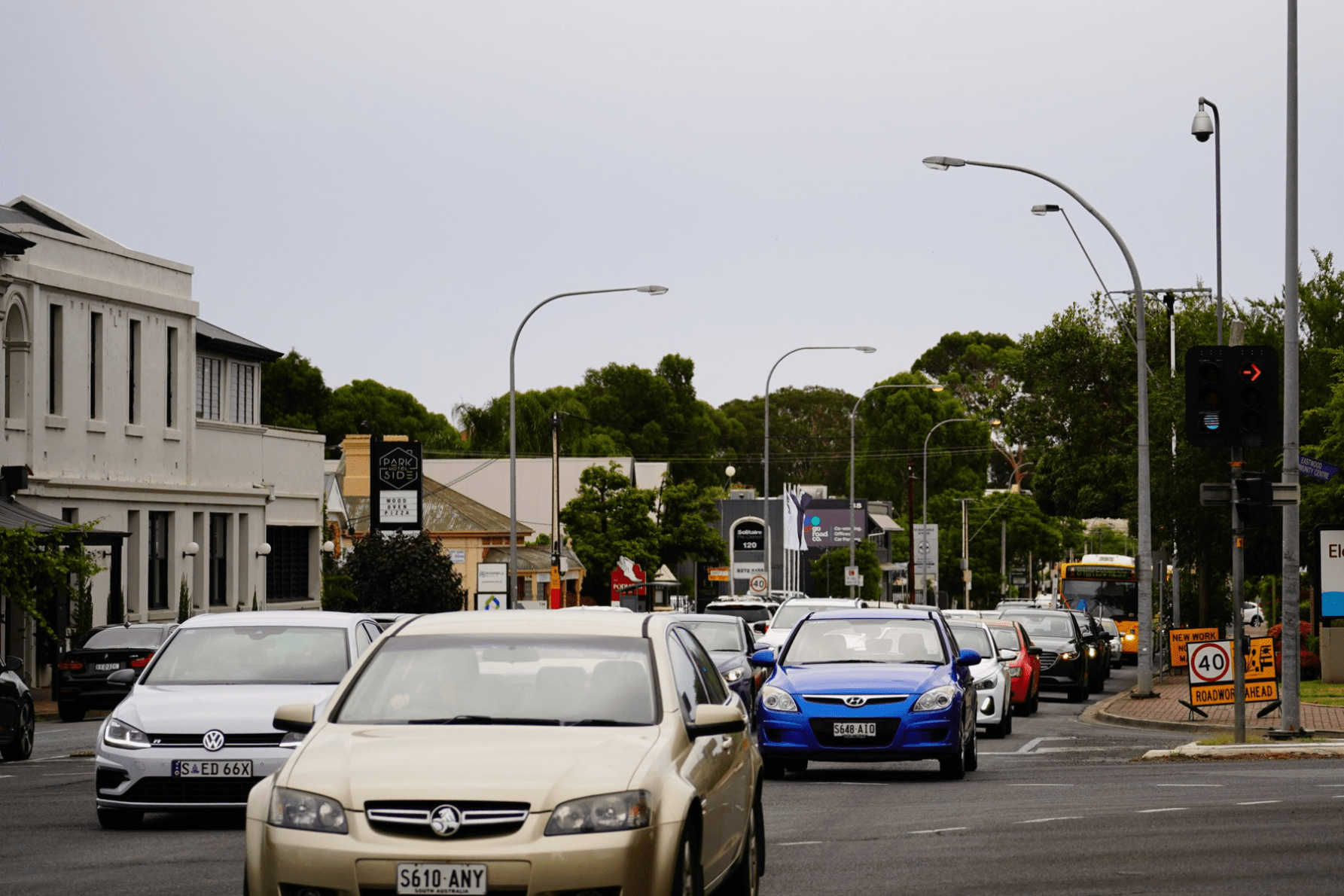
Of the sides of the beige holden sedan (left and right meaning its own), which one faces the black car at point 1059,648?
back

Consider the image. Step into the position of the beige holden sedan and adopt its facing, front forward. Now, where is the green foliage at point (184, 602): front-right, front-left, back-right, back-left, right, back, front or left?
back

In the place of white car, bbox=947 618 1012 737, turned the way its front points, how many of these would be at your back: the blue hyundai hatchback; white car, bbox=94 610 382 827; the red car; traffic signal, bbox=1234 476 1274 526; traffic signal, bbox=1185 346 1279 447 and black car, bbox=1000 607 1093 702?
2

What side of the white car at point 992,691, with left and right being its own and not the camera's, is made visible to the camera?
front

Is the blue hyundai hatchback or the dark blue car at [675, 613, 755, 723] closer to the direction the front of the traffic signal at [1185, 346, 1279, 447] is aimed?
the blue hyundai hatchback

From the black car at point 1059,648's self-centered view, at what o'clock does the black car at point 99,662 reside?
the black car at point 99,662 is roughly at 2 o'clock from the black car at point 1059,648.

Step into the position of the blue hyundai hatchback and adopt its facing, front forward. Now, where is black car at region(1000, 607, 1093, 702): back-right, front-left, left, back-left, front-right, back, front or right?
back

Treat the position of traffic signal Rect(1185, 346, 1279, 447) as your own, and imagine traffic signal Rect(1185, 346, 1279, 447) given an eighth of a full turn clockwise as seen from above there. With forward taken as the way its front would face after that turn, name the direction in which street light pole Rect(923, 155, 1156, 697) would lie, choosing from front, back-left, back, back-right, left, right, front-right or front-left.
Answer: back-right

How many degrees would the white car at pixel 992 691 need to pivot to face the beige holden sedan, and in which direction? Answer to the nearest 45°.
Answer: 0° — it already faces it

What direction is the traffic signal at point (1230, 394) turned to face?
toward the camera

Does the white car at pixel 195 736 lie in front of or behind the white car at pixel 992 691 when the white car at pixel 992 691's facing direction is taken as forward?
in front

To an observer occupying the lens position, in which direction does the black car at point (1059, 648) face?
facing the viewer

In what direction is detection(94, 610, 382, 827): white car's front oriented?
toward the camera
